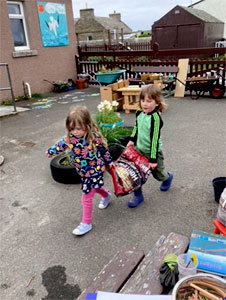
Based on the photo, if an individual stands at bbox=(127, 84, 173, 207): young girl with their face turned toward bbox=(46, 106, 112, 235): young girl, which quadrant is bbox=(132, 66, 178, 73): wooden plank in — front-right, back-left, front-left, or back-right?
back-right

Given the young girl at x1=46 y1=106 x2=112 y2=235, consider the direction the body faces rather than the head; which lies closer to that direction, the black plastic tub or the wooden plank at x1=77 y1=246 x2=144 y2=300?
the wooden plank

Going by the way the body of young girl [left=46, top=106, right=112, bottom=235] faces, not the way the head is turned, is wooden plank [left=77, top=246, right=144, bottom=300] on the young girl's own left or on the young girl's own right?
on the young girl's own left

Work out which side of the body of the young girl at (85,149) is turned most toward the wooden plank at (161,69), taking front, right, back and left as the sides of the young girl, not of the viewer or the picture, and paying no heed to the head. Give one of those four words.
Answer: back

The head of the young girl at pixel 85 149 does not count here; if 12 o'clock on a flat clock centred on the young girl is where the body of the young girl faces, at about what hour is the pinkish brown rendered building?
The pinkish brown rendered building is roughly at 4 o'clock from the young girl.

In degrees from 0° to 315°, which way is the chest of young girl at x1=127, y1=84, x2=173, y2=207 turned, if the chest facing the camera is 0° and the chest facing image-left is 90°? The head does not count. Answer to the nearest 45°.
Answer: approximately 45°

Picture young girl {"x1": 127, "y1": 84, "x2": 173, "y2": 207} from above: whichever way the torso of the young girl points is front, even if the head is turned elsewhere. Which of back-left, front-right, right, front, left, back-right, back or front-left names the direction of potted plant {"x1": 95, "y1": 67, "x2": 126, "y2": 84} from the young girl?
back-right

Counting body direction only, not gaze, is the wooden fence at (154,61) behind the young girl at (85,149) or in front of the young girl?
behind

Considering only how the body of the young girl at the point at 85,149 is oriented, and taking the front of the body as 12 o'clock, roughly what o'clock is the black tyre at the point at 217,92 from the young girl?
The black tyre is roughly at 6 o'clock from the young girl.

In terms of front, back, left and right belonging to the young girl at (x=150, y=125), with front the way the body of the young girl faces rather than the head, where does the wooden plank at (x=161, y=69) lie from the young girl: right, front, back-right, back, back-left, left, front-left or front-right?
back-right

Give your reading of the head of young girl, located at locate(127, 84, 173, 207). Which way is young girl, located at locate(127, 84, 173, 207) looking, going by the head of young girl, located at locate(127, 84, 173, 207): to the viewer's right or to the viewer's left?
to the viewer's left

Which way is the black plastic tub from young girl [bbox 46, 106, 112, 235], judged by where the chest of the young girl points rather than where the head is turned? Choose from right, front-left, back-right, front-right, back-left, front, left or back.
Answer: back-left
